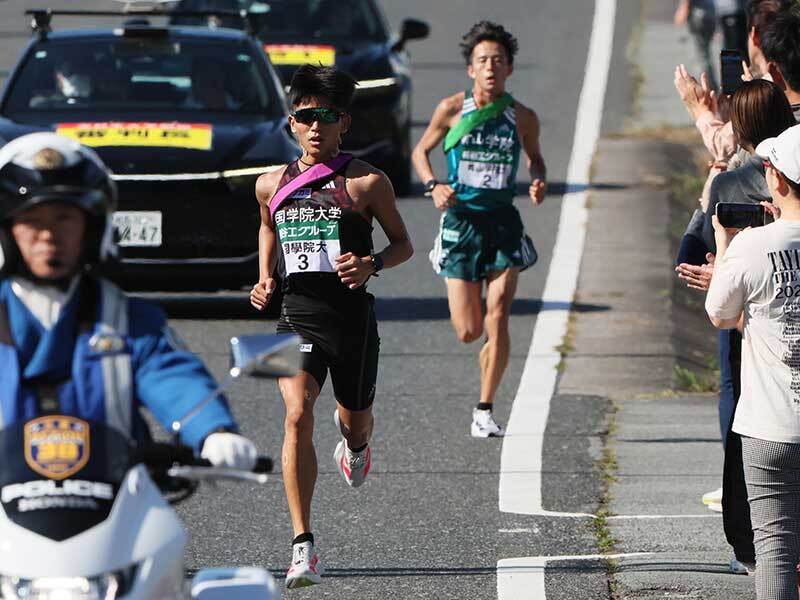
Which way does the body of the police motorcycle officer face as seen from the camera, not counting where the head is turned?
toward the camera

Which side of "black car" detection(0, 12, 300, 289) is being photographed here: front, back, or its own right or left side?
front

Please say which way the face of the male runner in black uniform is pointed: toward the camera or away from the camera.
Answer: toward the camera

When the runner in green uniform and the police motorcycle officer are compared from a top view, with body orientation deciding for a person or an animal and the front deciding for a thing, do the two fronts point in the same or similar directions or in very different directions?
same or similar directions

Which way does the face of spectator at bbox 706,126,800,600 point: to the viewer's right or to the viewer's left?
to the viewer's left

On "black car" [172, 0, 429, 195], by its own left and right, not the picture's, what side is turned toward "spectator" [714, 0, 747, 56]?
left

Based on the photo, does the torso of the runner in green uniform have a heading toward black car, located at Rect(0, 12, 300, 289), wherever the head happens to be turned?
no

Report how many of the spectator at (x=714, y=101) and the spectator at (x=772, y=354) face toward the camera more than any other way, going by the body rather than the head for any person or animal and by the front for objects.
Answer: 0

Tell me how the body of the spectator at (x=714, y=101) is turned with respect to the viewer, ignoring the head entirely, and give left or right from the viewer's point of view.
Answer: facing to the left of the viewer

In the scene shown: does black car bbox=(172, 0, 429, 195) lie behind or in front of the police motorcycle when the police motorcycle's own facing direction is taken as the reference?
behind

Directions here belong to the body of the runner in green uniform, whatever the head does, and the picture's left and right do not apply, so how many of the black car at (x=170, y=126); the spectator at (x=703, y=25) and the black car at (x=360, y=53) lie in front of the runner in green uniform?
0

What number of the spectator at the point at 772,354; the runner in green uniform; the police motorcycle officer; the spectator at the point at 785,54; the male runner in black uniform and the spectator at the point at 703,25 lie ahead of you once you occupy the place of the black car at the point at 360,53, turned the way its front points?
5

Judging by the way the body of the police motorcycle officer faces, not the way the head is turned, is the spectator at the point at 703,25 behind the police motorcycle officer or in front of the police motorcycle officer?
behind
